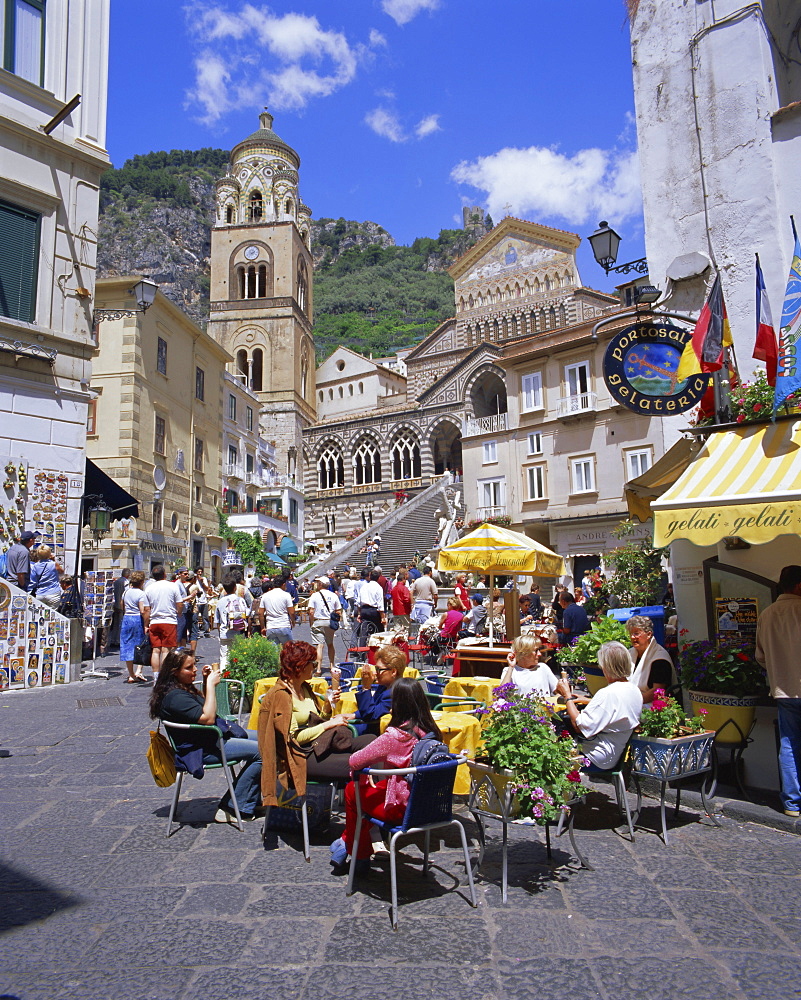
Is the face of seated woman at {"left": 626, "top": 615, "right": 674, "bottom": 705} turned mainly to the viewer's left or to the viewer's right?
to the viewer's left

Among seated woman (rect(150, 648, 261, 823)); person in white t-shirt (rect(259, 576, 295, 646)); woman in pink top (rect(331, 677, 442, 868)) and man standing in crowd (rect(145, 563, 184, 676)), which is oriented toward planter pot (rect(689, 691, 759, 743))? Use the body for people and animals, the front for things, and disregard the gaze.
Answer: the seated woman

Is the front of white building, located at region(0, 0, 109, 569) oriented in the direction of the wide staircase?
no

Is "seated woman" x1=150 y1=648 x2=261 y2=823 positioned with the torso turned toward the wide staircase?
no

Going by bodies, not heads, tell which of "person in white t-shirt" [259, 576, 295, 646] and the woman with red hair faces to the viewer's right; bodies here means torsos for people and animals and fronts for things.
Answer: the woman with red hair

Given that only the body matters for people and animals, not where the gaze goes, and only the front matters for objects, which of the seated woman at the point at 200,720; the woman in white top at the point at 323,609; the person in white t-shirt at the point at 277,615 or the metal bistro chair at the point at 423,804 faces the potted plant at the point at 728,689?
the seated woman

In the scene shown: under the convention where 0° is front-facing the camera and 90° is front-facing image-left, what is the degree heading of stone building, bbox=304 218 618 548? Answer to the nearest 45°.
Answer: approximately 45°

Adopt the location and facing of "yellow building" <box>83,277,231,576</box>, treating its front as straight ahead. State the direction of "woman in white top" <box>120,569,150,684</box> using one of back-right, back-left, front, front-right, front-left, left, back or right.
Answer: front-right

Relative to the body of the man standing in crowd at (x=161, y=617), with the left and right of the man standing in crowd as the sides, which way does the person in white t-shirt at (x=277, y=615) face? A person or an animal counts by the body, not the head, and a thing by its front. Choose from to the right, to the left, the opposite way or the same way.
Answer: the same way

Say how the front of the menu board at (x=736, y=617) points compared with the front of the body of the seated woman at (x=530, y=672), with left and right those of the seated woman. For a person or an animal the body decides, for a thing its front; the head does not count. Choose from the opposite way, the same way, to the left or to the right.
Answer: the same way

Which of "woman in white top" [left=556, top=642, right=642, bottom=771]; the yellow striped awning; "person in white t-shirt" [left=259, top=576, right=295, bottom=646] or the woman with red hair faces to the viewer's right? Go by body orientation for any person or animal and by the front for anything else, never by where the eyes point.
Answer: the woman with red hair

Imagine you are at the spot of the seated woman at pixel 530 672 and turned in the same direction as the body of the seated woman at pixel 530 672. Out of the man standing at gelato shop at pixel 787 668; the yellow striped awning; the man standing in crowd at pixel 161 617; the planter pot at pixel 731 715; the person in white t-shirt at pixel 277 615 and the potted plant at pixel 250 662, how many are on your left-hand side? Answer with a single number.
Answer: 3

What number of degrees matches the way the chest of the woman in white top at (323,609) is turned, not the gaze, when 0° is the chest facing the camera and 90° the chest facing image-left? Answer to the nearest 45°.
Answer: approximately 180°

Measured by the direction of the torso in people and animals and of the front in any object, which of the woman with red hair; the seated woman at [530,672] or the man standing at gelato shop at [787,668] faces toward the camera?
the seated woman

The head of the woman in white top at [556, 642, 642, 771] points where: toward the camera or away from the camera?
away from the camera

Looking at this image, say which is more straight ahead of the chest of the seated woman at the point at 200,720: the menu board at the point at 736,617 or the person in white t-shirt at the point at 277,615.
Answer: the menu board

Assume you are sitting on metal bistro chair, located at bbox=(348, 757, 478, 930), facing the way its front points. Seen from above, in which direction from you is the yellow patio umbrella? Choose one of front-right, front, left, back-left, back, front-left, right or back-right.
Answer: front-right

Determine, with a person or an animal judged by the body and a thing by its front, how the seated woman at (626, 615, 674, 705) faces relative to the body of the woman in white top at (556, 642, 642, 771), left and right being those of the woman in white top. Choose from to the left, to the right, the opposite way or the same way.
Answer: to the left

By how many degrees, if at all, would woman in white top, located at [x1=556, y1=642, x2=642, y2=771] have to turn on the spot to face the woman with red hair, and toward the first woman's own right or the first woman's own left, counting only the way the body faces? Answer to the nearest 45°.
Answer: approximately 45° to the first woman's own left

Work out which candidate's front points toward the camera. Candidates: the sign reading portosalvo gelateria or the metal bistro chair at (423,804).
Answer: the sign reading portosalvo gelateria

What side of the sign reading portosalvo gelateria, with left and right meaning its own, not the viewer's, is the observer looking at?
front
